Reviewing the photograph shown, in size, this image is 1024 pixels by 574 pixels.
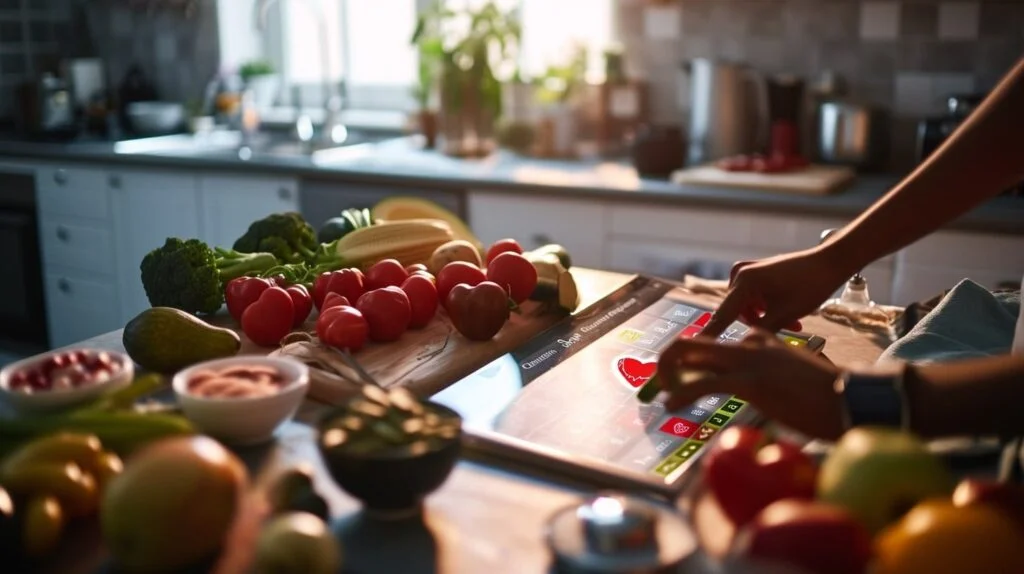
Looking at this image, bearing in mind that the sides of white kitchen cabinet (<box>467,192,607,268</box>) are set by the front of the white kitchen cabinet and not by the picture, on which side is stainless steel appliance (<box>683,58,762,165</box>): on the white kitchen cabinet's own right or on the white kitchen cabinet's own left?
on the white kitchen cabinet's own left

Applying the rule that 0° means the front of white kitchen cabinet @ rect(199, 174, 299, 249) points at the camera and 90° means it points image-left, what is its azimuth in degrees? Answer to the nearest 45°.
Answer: approximately 0°

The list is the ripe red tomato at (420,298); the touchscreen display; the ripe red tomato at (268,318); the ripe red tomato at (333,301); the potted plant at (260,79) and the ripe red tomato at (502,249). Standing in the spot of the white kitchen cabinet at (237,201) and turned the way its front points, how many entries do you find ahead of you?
5

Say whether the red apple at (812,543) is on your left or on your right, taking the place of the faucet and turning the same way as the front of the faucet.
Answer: on your left

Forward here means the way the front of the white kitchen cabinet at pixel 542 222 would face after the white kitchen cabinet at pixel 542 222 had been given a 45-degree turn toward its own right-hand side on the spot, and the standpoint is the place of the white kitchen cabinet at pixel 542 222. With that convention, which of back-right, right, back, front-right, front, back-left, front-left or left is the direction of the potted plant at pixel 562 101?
back-right

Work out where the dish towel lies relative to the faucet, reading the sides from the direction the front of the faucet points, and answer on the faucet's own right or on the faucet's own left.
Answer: on the faucet's own left

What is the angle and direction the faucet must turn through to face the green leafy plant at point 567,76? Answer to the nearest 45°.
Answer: approximately 135° to its left

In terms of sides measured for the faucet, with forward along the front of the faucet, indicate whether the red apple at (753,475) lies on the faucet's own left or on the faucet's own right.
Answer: on the faucet's own left

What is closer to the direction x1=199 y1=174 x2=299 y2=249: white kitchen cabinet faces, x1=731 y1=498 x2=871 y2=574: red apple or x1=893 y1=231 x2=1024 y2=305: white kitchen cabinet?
the red apple
